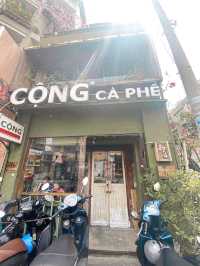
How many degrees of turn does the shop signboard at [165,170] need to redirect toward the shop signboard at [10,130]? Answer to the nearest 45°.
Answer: approximately 45° to its right

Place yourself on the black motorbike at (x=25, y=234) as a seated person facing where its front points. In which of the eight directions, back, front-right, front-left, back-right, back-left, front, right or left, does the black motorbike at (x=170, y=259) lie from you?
right

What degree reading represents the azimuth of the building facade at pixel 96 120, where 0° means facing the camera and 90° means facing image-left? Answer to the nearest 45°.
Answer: approximately 0°

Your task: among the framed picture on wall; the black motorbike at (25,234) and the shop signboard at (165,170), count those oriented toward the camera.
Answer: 2

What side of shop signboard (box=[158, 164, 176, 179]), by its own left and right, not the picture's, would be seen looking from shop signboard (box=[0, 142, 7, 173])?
right

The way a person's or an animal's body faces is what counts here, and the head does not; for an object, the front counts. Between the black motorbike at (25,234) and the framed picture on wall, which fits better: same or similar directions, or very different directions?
very different directions

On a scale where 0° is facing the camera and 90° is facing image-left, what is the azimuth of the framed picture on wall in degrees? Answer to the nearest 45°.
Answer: approximately 0°

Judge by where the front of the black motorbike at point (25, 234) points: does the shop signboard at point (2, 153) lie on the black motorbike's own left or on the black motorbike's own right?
on the black motorbike's own left

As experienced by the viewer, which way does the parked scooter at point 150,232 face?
facing away from the viewer and to the left of the viewer
